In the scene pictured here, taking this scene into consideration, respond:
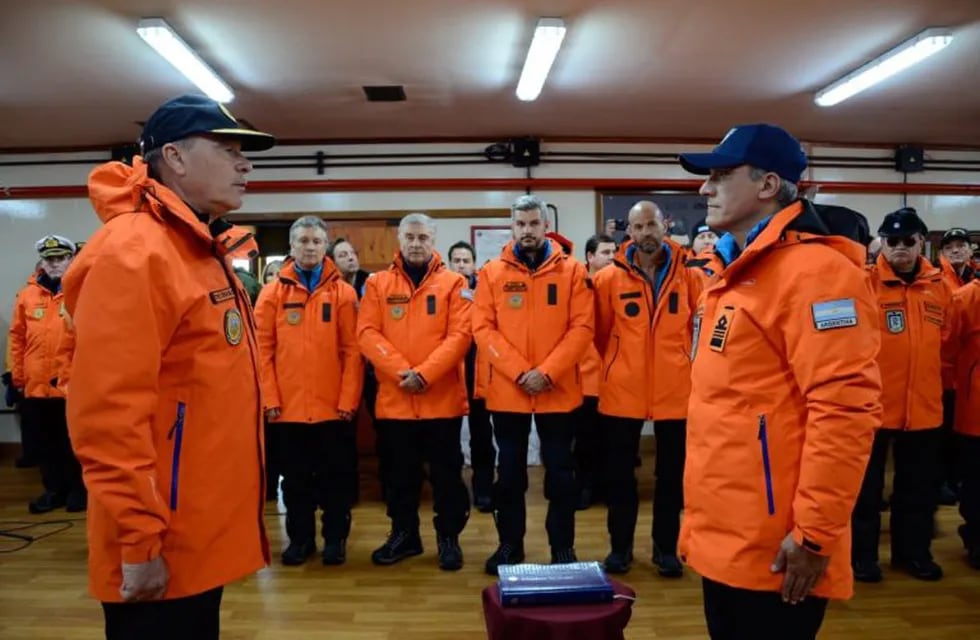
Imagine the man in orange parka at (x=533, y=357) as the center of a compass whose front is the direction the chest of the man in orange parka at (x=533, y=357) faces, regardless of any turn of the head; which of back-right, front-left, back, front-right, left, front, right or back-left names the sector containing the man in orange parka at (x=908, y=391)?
left

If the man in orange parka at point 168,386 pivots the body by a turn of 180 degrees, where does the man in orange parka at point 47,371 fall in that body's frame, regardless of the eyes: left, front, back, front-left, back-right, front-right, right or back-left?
right

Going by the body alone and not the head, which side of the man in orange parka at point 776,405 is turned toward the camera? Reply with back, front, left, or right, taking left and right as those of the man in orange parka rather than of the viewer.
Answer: left

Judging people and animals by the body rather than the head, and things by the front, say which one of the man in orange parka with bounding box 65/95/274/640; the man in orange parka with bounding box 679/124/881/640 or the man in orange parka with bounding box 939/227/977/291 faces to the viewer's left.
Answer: the man in orange parka with bounding box 679/124/881/640

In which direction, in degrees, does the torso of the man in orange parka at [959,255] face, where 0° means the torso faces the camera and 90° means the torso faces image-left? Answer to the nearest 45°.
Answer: approximately 0°

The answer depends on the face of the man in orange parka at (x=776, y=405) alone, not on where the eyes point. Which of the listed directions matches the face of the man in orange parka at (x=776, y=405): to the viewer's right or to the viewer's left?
to the viewer's left

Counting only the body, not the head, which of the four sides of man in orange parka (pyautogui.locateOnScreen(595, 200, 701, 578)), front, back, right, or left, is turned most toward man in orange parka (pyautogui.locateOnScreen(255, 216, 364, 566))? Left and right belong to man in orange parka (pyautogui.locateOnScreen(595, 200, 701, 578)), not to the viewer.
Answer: right

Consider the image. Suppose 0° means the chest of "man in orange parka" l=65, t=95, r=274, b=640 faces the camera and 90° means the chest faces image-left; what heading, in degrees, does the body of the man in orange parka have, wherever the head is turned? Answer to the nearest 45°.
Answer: approximately 270°
